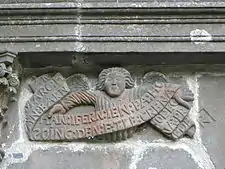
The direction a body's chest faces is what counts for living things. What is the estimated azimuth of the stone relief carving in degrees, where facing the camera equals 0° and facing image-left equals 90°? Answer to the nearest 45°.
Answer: approximately 0°
